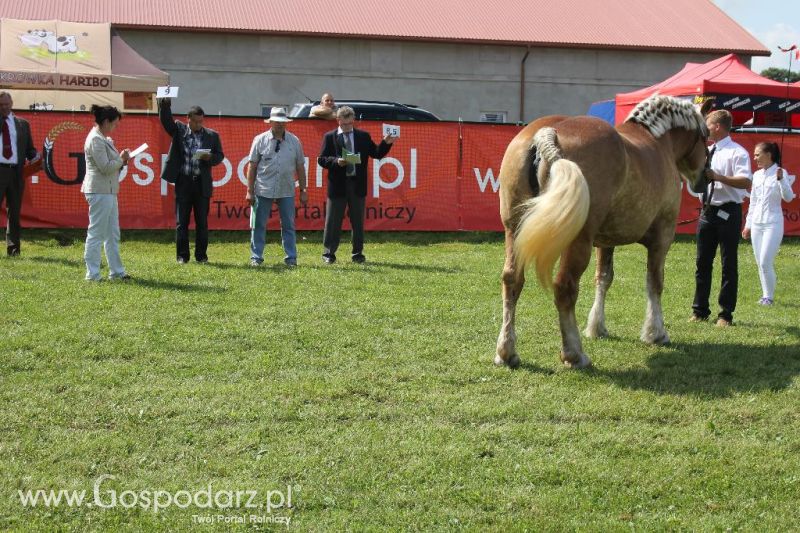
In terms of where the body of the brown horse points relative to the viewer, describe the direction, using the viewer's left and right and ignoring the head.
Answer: facing away from the viewer and to the right of the viewer

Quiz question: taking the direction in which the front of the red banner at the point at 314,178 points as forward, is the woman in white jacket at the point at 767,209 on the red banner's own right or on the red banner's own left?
on the red banner's own left

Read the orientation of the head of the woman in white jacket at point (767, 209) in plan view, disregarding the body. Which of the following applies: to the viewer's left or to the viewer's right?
to the viewer's left

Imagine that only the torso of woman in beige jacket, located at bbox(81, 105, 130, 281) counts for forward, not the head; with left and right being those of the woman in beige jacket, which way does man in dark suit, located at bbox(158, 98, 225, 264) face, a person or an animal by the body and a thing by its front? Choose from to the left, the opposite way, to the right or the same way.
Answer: to the right

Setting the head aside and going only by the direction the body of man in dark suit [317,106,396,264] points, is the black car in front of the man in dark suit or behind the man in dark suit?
behind

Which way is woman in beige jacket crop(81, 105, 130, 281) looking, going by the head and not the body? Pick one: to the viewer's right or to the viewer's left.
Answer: to the viewer's right

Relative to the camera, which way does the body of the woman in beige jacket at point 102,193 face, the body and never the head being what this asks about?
to the viewer's right

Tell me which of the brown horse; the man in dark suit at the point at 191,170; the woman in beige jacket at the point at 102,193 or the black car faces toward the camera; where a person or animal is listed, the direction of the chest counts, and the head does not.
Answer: the man in dark suit

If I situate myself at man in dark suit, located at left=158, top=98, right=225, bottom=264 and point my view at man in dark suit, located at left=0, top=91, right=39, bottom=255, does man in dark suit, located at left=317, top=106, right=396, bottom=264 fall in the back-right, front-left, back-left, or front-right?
back-right
